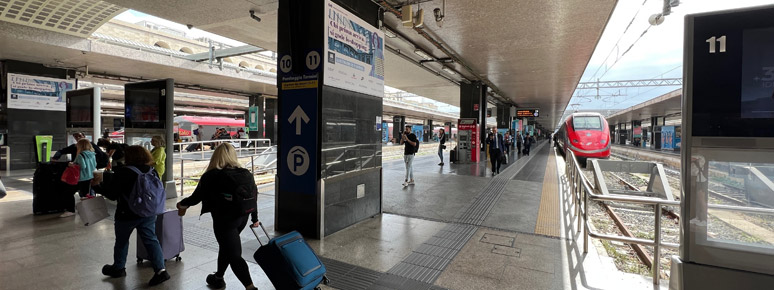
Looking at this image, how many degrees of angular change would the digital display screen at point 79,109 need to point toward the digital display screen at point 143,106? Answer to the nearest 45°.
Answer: approximately 45° to its left

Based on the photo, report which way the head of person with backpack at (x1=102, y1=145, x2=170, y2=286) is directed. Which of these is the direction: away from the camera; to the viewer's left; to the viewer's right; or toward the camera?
away from the camera

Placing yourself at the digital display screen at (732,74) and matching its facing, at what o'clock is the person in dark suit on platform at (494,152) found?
The person in dark suit on platform is roughly at 5 o'clock from the digital display screen.

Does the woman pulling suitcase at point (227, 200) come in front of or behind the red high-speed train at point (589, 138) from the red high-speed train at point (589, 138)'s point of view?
in front

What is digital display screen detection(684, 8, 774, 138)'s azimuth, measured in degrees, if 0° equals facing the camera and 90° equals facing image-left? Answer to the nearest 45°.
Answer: approximately 0°

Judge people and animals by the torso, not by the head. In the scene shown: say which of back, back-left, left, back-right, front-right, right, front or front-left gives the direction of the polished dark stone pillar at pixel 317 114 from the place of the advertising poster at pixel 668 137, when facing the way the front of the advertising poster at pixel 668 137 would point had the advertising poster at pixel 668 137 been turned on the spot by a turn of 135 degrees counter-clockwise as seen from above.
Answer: back-right

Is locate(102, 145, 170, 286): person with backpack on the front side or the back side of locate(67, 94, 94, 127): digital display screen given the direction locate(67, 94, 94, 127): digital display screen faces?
on the front side

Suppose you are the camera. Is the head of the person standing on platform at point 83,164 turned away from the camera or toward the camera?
away from the camera

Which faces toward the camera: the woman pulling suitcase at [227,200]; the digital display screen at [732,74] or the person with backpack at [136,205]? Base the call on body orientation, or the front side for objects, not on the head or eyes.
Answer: the digital display screen

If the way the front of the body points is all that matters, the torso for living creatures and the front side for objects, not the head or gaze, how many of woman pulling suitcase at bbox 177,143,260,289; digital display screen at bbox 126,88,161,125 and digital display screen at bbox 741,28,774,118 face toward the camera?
2

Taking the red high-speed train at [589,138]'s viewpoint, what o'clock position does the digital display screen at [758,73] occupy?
The digital display screen is roughly at 12 o'clock from the red high-speed train.

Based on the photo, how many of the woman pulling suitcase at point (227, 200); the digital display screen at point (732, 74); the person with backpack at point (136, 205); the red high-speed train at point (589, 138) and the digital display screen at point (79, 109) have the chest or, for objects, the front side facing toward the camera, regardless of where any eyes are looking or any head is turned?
3

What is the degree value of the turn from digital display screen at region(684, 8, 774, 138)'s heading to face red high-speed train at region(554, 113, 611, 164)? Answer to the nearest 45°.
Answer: approximately 180°

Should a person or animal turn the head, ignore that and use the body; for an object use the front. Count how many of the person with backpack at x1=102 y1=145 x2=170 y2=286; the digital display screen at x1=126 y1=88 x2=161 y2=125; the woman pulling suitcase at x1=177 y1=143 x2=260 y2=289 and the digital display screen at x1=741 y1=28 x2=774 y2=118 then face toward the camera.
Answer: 2
